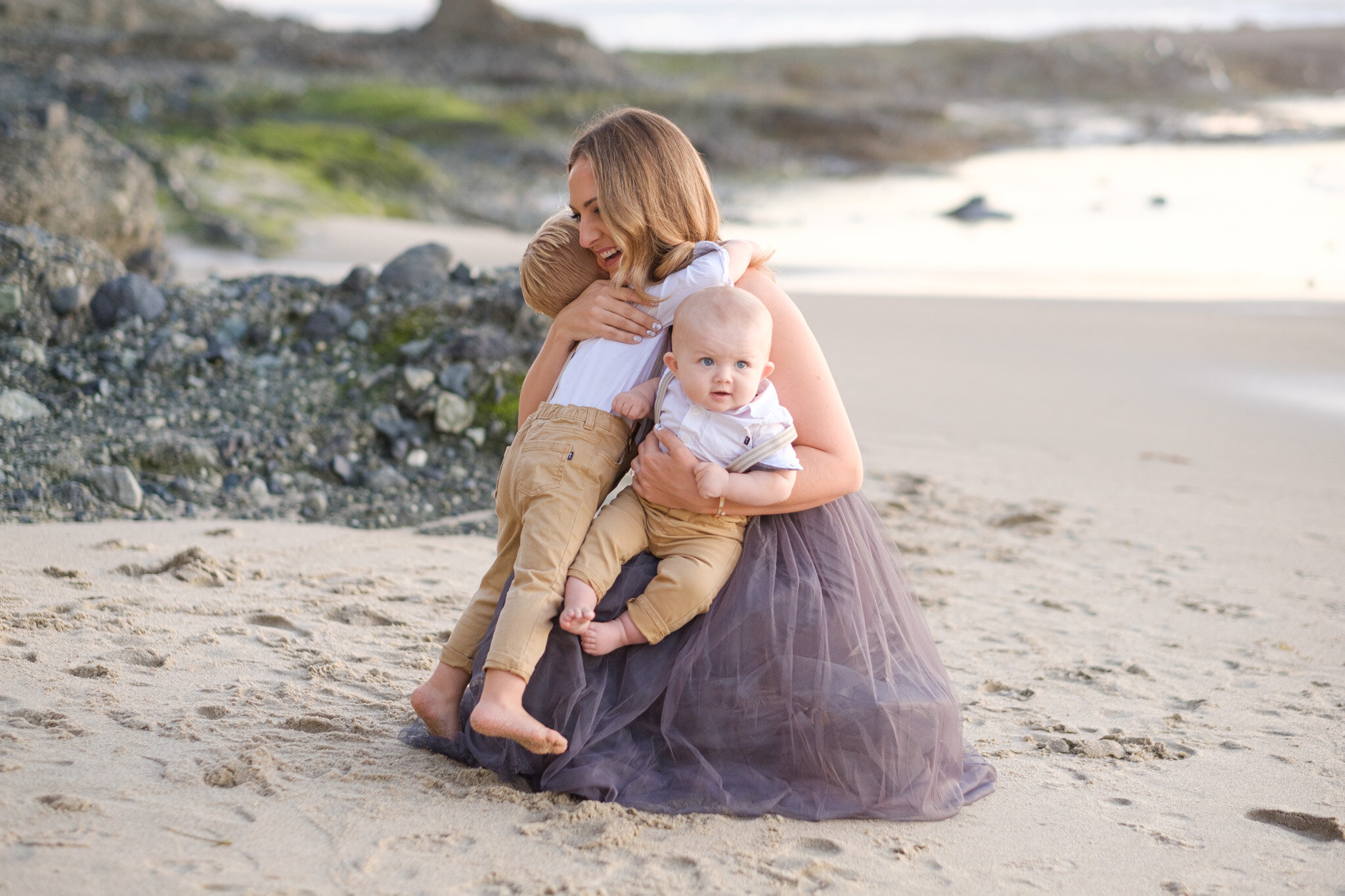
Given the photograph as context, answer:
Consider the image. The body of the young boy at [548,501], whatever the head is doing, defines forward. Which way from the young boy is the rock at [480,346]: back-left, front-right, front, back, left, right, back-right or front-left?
front-left

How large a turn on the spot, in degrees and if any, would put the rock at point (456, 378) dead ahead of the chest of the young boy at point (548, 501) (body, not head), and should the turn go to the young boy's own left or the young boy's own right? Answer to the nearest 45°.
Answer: approximately 45° to the young boy's own left

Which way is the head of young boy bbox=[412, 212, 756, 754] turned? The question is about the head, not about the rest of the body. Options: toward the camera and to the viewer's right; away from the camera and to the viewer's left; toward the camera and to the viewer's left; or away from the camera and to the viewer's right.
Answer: away from the camera and to the viewer's right

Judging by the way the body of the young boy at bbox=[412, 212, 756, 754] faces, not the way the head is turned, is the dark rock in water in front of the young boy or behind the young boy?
in front

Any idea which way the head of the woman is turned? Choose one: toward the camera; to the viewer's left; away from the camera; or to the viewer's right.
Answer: to the viewer's left

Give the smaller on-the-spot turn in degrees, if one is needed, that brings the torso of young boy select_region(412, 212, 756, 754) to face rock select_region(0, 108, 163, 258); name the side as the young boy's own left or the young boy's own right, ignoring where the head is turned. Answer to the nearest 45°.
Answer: approximately 90° to the young boy's own left

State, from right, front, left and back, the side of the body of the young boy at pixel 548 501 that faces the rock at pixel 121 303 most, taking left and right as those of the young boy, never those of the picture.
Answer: left

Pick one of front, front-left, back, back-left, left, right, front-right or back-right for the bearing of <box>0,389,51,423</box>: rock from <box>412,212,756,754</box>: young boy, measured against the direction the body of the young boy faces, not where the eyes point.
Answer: left

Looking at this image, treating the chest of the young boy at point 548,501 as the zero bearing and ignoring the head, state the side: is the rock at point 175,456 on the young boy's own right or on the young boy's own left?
on the young boy's own left

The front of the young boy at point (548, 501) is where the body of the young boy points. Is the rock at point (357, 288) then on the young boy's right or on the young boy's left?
on the young boy's left

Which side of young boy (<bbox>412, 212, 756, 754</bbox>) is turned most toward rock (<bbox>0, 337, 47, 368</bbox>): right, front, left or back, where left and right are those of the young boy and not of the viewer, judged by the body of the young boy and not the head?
left

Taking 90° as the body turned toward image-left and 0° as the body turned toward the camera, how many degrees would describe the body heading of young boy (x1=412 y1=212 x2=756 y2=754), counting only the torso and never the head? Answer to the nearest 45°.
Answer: approximately 225°

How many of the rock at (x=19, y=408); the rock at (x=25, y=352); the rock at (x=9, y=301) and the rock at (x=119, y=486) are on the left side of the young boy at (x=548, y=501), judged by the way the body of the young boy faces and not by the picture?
4
